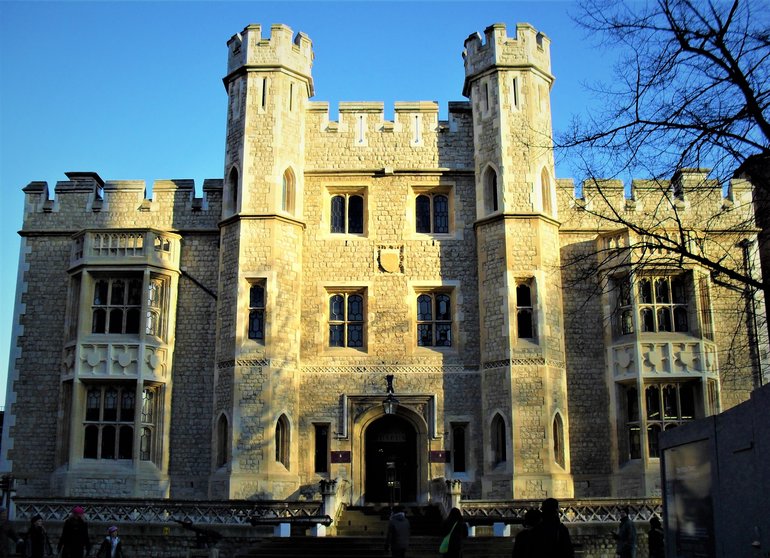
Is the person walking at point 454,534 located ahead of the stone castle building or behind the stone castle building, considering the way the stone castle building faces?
ahead

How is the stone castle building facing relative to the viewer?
toward the camera

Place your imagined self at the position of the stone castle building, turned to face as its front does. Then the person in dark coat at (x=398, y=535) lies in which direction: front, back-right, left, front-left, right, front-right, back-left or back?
front

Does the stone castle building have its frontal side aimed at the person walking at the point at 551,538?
yes

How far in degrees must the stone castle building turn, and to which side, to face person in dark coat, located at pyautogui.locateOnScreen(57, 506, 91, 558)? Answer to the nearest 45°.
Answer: approximately 45° to its right

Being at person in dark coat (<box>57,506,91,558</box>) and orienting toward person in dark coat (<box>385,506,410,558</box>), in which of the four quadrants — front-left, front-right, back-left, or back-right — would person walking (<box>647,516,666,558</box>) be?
front-left

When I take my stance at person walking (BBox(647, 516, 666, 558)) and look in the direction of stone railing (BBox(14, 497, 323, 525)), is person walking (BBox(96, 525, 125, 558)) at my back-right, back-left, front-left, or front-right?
front-left

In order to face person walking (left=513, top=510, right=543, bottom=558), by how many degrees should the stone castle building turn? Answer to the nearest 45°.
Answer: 0° — it already faces them

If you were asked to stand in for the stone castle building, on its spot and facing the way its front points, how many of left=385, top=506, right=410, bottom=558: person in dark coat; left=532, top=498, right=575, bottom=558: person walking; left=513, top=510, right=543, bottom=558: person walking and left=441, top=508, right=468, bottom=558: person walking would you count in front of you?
4
